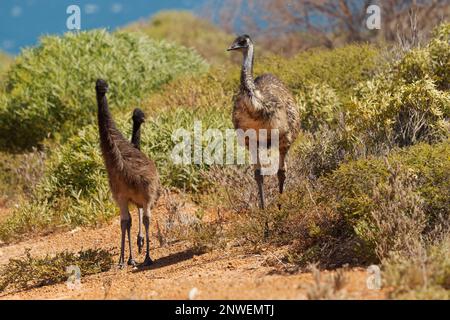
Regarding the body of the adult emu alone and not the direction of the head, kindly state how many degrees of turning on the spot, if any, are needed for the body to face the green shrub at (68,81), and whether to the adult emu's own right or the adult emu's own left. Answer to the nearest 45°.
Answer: approximately 90° to the adult emu's own right

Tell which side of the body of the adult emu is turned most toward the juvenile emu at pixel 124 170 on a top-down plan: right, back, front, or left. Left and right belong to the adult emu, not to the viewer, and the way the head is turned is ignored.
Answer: front

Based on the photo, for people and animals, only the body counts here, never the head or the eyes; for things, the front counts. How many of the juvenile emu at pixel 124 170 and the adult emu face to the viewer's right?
0

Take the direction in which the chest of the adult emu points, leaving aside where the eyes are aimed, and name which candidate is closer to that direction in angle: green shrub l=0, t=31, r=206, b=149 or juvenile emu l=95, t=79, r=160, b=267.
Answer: the juvenile emu

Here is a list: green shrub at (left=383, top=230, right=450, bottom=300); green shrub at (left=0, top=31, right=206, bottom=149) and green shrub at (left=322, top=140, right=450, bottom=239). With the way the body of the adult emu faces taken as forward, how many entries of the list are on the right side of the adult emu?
1

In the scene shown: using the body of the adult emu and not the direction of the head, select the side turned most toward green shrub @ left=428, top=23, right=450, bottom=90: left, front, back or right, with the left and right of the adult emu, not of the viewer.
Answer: back

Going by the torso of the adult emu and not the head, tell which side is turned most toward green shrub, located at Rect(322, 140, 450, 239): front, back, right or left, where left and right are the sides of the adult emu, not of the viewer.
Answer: left
